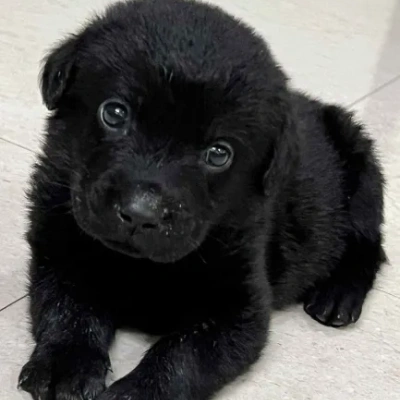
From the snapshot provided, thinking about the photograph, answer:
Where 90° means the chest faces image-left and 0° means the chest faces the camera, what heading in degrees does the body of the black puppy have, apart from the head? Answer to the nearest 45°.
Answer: approximately 45°
